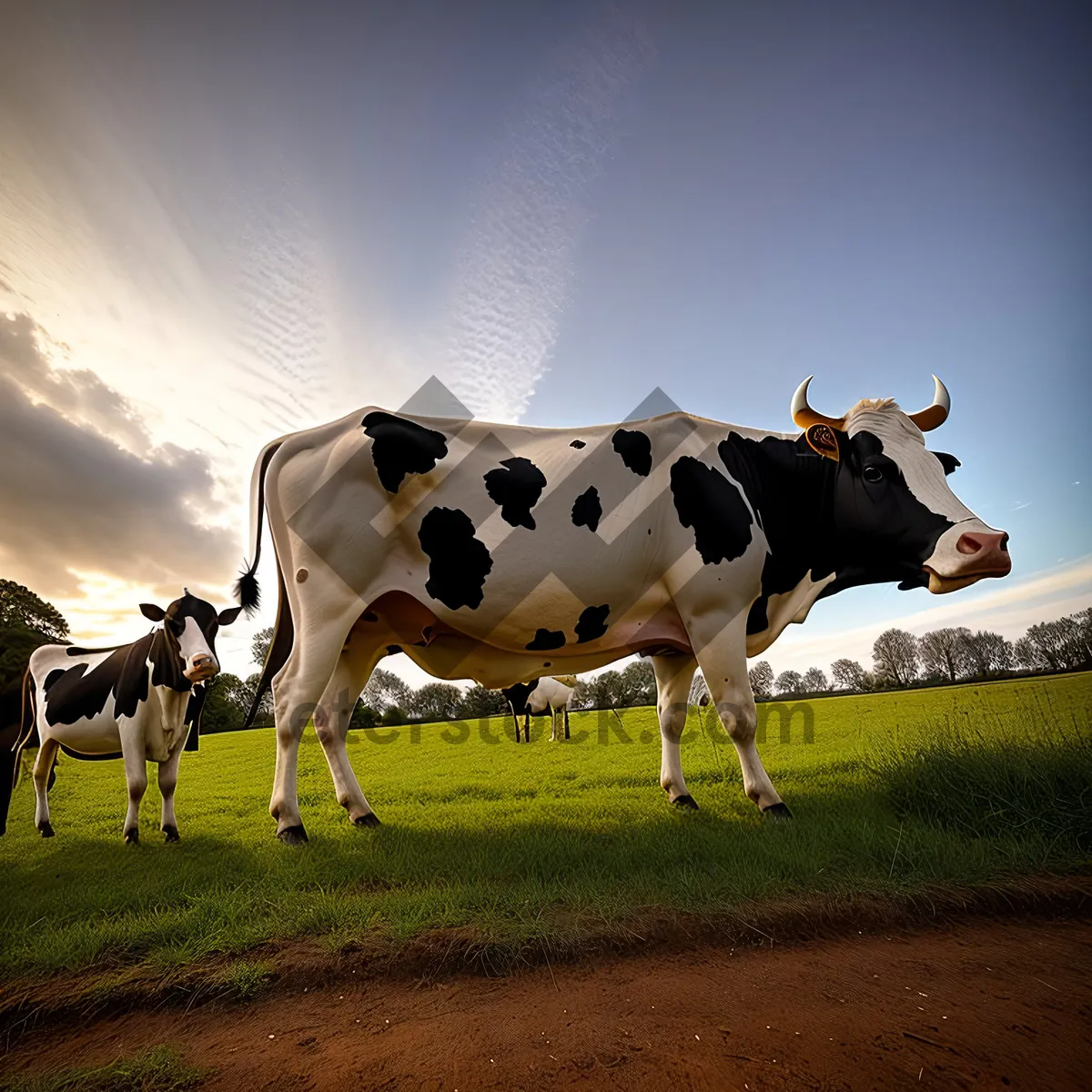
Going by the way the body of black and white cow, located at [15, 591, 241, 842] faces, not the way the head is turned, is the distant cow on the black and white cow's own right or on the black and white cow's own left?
on the black and white cow's own left

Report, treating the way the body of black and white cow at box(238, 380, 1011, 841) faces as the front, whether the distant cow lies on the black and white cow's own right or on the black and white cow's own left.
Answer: on the black and white cow's own left

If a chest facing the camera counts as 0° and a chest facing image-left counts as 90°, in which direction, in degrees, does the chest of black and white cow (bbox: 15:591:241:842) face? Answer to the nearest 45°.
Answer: approximately 315°

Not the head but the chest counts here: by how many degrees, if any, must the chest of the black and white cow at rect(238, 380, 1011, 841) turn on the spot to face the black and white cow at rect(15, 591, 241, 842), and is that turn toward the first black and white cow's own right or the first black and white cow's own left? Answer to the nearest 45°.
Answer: approximately 180°

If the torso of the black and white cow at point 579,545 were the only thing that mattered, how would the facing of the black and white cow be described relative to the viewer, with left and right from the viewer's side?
facing to the right of the viewer

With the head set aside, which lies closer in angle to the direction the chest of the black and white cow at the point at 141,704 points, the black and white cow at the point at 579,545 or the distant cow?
the black and white cow

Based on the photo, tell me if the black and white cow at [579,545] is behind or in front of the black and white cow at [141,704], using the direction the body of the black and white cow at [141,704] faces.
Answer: in front
